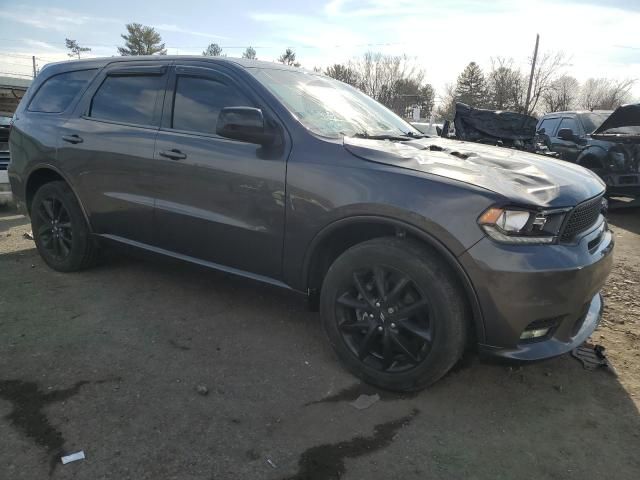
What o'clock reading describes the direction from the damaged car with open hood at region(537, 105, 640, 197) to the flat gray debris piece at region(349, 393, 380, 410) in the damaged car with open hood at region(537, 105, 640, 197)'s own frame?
The flat gray debris piece is roughly at 2 o'clock from the damaged car with open hood.

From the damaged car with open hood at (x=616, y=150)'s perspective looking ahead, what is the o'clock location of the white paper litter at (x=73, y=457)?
The white paper litter is roughly at 2 o'clock from the damaged car with open hood.

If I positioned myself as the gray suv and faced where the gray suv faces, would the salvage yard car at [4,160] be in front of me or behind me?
behind

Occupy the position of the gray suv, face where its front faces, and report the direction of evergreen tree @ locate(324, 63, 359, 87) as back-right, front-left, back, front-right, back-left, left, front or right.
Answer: back-left

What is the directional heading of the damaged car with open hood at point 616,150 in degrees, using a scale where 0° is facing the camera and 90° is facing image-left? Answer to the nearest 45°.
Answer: approximately 315°

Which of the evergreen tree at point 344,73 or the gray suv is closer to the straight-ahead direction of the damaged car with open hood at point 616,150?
the gray suv

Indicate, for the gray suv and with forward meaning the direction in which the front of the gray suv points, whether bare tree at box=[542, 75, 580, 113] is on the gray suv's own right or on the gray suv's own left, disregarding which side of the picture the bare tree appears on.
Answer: on the gray suv's own left

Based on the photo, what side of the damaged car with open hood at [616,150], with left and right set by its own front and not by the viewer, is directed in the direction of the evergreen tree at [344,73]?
back
